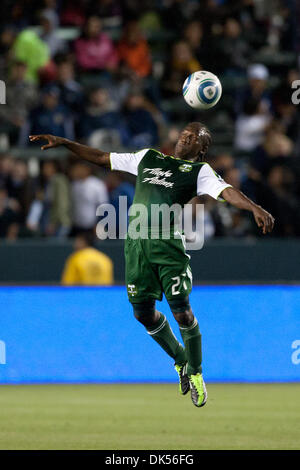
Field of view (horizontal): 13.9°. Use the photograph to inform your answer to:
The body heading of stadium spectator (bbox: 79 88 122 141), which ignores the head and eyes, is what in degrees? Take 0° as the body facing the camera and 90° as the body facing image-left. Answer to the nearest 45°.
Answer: approximately 0°

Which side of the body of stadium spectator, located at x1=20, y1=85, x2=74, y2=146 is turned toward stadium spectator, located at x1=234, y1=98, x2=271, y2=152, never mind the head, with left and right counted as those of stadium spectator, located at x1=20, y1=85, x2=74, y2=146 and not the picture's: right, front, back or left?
left

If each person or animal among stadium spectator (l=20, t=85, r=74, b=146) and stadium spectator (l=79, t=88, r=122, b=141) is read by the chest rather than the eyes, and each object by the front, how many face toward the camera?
2

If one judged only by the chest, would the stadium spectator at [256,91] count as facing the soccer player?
yes
